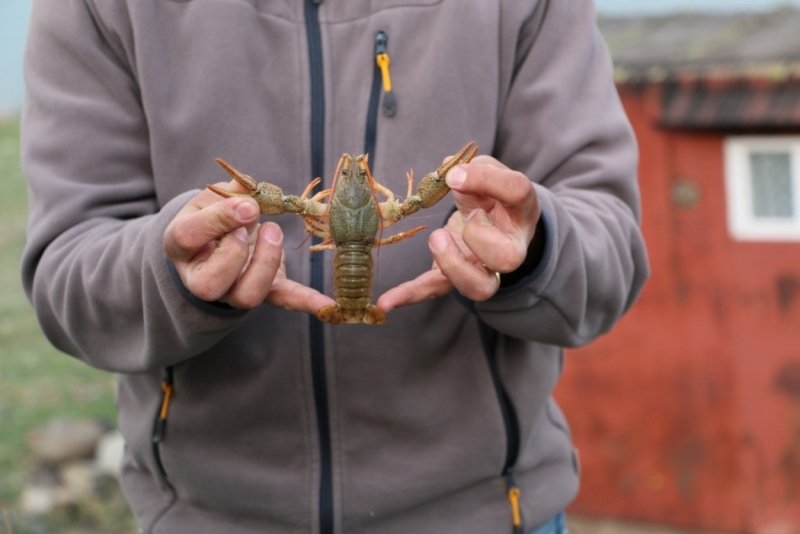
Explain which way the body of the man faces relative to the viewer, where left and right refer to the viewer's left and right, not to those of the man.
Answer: facing the viewer

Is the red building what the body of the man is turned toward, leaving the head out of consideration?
no
